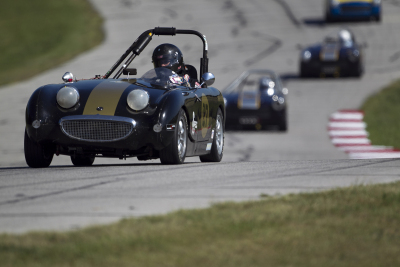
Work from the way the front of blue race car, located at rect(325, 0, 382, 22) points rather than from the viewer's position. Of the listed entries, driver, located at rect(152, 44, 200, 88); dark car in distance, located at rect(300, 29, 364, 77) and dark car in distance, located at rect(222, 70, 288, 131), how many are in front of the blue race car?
3

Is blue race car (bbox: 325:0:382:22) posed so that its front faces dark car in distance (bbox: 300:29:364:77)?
yes

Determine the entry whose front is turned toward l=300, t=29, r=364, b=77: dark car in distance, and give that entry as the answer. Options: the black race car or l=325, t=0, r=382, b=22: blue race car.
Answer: the blue race car

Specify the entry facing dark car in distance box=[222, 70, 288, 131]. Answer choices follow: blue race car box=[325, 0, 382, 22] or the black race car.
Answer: the blue race car

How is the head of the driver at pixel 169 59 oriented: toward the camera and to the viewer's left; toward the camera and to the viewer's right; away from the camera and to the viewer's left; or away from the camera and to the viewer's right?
toward the camera and to the viewer's left

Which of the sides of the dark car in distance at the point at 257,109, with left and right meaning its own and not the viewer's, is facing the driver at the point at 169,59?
front

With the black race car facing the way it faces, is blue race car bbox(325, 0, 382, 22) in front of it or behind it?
behind

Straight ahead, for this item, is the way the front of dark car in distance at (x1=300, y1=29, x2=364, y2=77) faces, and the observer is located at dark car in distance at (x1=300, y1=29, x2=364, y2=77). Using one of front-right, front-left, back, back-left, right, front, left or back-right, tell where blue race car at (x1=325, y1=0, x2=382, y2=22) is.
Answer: back

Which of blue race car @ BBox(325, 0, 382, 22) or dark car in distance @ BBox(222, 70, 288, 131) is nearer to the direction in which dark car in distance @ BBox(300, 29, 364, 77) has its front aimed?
the dark car in distance

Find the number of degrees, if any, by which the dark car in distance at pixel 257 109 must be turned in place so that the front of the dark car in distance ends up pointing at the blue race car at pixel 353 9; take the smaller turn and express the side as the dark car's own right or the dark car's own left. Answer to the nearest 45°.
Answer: approximately 180°

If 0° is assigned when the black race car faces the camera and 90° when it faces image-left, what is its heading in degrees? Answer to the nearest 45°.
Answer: approximately 45°

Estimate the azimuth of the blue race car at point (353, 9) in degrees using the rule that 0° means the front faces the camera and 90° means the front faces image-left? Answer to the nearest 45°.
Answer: approximately 0°

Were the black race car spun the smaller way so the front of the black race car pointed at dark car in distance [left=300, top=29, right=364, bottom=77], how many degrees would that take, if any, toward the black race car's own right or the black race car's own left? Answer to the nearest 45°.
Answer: approximately 180°
